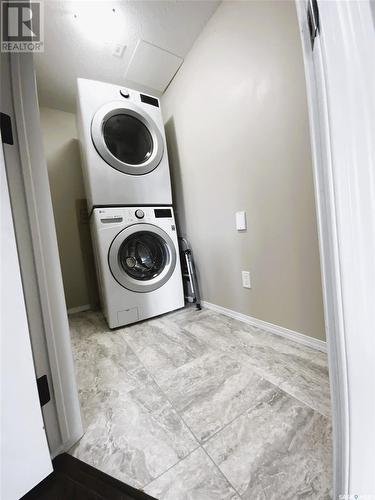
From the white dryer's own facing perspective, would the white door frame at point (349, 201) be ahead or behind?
ahead

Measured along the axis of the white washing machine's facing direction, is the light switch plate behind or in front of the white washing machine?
in front

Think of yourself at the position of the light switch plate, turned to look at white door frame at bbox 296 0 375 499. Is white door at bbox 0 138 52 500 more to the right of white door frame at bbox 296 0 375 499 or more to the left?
right

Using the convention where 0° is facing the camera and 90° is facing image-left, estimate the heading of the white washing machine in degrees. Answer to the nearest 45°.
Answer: approximately 315°

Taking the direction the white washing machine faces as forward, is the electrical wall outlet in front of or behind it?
in front

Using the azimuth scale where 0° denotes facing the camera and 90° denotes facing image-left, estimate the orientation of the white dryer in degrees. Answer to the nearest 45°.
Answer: approximately 315°
